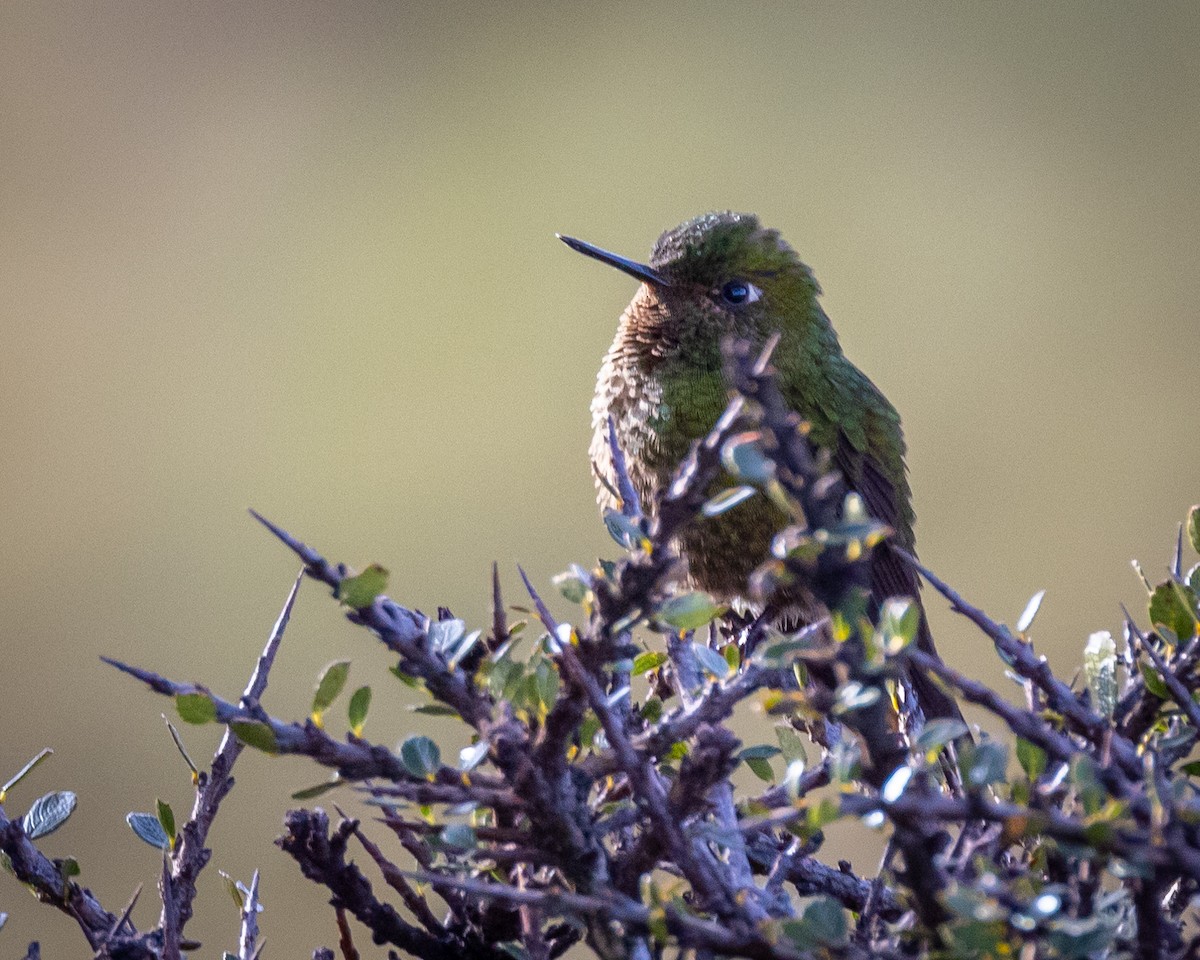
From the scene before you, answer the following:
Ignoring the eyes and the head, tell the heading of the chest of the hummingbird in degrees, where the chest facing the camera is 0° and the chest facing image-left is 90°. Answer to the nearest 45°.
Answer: approximately 90°
